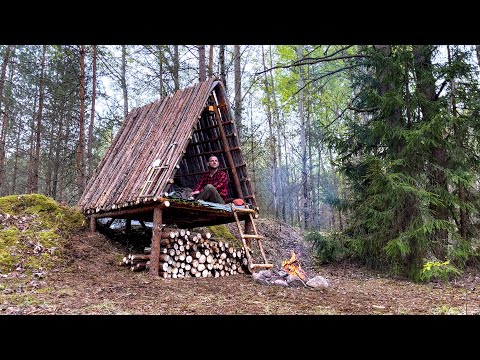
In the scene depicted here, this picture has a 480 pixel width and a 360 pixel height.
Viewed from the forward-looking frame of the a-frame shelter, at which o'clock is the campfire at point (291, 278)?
The campfire is roughly at 12 o'clock from the a-frame shelter.

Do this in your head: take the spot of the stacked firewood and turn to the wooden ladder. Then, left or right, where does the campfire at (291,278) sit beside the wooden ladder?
right
